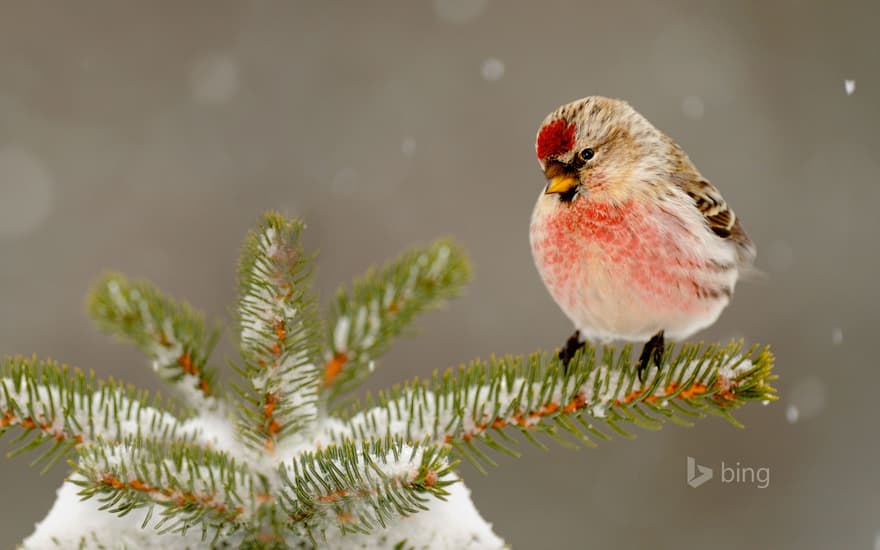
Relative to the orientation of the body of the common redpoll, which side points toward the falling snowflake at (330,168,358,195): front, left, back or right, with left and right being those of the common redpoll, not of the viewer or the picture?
right

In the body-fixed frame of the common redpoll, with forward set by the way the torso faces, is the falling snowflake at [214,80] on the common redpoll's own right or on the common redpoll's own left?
on the common redpoll's own right

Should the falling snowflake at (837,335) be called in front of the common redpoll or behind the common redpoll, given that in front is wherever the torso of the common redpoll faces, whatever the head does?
behind

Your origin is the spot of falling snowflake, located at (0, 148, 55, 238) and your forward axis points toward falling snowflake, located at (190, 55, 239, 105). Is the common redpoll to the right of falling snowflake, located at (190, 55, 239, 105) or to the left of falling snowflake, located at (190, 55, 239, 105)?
right

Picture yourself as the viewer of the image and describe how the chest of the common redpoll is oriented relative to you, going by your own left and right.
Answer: facing the viewer and to the left of the viewer

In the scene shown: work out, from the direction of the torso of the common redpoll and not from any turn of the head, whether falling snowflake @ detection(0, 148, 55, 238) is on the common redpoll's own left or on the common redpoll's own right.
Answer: on the common redpoll's own right
